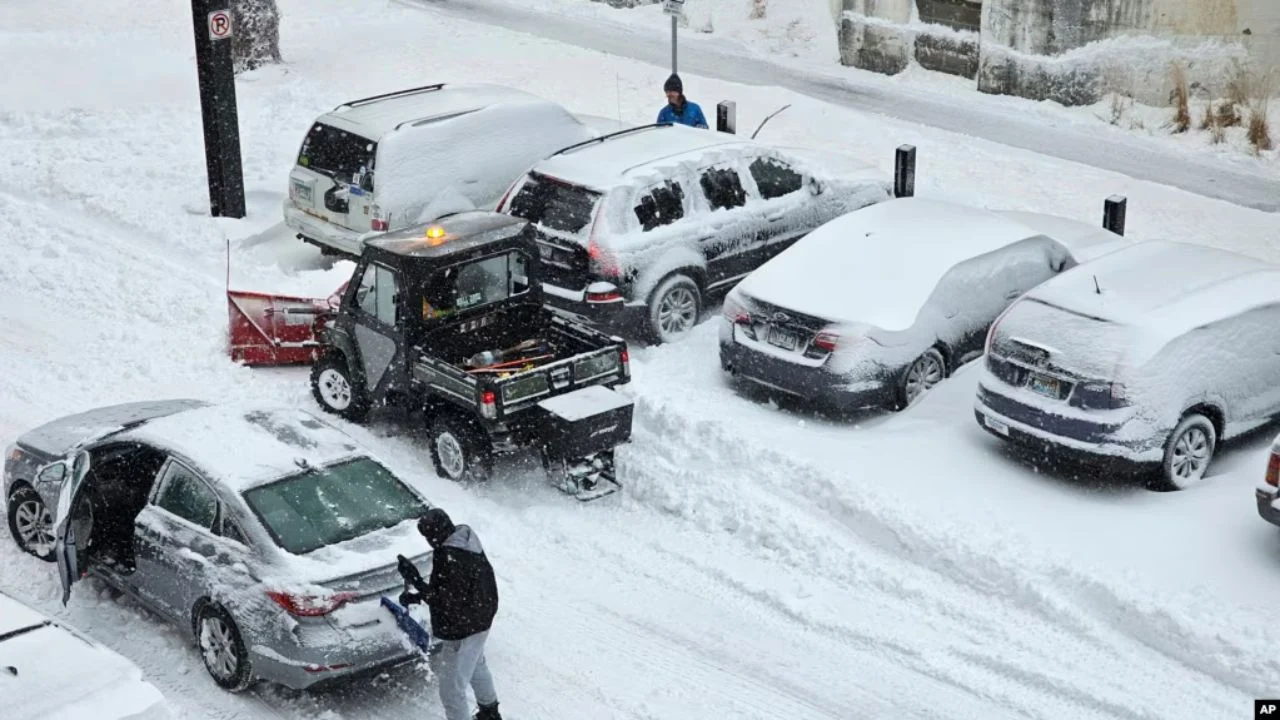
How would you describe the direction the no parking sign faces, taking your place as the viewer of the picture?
facing the viewer

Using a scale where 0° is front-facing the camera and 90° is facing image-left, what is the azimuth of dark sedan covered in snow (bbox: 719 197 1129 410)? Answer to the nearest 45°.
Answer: approximately 225°

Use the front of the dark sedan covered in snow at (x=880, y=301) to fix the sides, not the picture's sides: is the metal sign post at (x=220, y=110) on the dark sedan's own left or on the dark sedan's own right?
on the dark sedan's own left

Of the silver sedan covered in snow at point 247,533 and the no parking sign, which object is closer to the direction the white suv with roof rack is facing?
the no parking sign

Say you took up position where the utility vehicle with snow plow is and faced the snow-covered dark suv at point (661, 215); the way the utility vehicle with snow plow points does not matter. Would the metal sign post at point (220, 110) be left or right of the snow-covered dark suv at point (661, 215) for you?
left

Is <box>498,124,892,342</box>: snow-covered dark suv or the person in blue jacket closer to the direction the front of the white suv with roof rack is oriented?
the person in blue jacket

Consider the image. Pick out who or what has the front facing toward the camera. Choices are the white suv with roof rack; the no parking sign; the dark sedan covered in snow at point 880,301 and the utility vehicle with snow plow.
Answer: the no parking sign

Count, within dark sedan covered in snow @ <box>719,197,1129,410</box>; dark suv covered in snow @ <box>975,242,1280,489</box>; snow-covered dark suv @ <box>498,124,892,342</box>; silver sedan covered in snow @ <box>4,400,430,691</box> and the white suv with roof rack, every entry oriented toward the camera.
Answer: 0

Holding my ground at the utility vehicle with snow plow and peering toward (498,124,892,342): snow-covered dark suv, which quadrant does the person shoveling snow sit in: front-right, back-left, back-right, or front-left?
back-right

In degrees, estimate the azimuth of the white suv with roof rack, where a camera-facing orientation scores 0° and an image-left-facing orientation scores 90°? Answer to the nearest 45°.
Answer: approximately 225°

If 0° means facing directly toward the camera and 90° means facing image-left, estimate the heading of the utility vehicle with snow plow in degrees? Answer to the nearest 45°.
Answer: approximately 135°

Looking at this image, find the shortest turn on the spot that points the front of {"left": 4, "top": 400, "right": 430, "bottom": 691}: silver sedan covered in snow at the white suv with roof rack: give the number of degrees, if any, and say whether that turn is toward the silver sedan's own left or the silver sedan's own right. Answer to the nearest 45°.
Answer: approximately 45° to the silver sedan's own right

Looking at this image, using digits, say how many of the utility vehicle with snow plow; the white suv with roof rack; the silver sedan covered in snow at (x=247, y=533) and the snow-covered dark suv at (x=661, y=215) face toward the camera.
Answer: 0

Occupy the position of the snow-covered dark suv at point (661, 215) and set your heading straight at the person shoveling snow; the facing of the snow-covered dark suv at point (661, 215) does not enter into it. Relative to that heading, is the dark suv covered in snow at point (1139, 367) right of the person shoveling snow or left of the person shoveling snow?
left

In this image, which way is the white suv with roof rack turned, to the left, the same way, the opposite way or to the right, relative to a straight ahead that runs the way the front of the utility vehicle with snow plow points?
to the right

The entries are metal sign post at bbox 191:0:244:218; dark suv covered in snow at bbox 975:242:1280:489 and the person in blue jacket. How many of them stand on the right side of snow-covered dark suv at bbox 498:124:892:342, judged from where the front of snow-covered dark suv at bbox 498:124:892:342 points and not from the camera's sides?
1

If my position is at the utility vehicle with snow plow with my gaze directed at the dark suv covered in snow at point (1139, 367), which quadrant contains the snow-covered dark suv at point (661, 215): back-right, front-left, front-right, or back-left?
front-left

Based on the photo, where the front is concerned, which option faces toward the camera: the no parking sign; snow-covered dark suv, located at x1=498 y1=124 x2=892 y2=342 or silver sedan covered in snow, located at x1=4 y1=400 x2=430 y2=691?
the no parking sign

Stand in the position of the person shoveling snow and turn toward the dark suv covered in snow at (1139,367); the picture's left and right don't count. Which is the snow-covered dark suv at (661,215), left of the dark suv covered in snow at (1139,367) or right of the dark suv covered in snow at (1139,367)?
left

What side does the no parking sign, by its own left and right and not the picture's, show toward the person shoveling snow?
front

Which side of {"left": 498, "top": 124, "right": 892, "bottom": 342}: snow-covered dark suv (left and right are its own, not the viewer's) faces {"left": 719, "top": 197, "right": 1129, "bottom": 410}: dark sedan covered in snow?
right

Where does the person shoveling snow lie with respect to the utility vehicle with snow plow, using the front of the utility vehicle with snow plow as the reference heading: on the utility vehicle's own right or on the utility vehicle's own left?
on the utility vehicle's own left

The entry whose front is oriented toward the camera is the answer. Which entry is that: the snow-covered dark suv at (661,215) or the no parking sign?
the no parking sign
